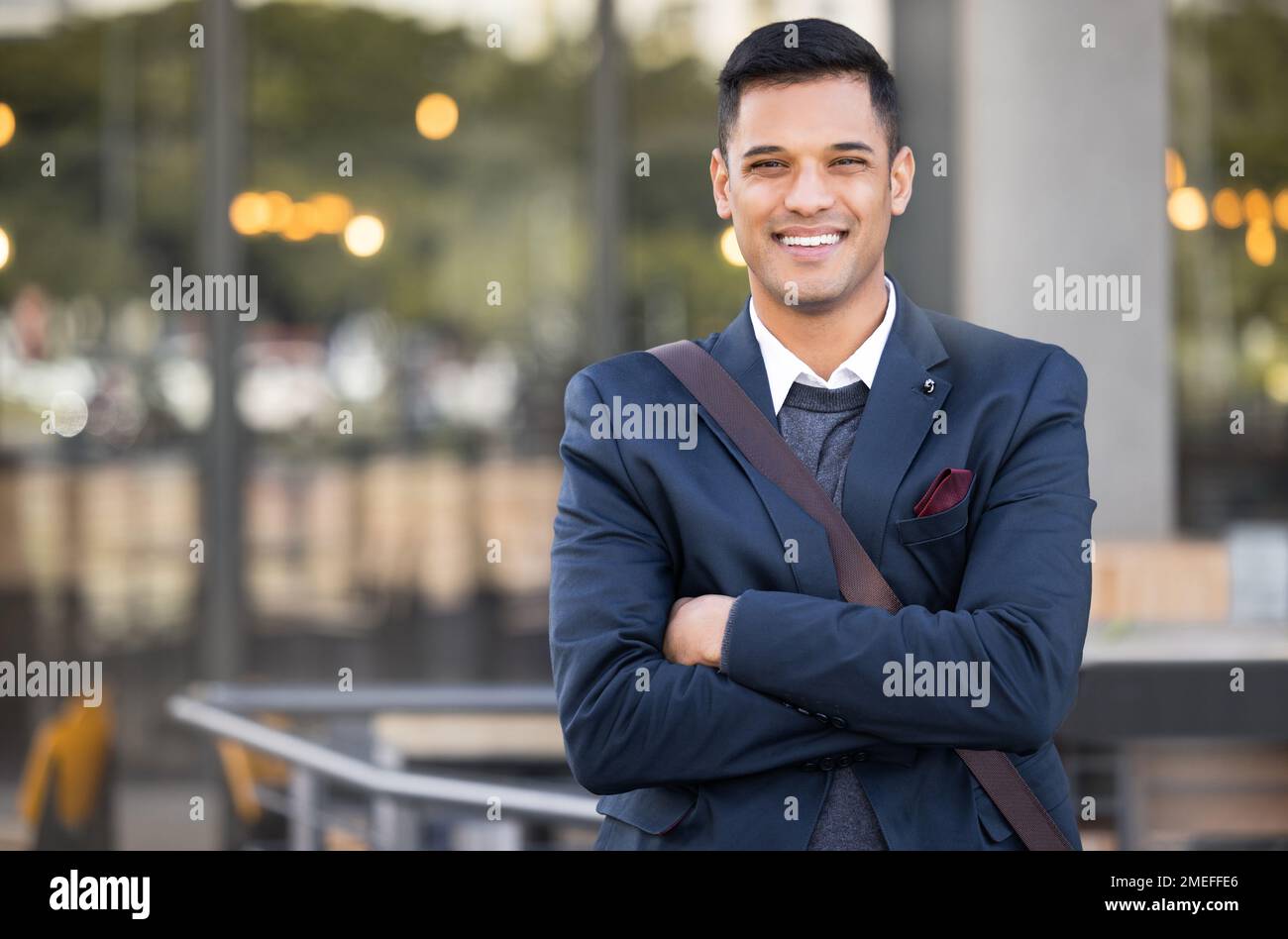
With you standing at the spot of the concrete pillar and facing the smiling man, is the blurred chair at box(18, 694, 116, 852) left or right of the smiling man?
right

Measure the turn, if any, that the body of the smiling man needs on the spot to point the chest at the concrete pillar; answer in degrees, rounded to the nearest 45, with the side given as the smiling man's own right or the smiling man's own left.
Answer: approximately 180°

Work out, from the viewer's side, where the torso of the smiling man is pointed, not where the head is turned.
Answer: toward the camera

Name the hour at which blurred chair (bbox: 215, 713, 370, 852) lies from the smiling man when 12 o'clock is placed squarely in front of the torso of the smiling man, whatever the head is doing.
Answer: The blurred chair is roughly at 5 o'clock from the smiling man.

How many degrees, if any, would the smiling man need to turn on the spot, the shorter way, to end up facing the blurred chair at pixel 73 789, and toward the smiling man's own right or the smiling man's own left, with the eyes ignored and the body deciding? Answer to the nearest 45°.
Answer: approximately 135° to the smiling man's own right
